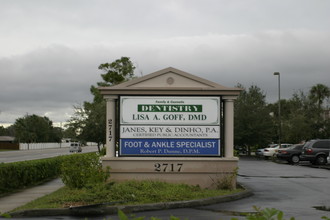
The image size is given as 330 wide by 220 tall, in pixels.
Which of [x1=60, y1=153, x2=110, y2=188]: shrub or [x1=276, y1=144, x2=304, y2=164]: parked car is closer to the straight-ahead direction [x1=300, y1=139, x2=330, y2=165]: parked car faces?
the parked car

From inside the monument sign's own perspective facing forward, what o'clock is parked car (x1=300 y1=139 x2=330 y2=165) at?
The parked car is roughly at 7 o'clock from the monument sign.

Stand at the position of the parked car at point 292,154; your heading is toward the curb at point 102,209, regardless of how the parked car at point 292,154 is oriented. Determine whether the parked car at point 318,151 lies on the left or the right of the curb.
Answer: left

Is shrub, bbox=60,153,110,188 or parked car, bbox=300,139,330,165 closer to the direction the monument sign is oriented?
the shrub

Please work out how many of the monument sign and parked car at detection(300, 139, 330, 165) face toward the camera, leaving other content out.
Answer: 1

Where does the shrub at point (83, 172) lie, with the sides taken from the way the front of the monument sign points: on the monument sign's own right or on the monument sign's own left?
on the monument sign's own right
